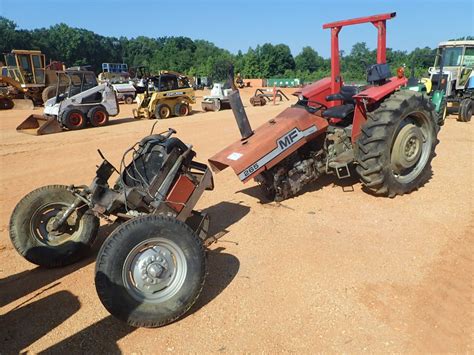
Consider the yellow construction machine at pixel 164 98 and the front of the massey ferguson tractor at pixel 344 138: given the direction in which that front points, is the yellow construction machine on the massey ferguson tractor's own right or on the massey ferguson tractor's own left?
on the massey ferguson tractor's own right

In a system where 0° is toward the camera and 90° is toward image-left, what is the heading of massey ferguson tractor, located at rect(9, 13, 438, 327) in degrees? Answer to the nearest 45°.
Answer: approximately 45°

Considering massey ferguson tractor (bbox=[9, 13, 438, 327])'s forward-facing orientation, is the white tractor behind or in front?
behind

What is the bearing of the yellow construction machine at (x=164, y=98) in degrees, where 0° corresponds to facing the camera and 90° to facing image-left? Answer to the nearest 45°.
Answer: approximately 45°

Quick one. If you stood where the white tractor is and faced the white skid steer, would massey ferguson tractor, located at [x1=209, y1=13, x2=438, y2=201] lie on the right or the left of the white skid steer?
left

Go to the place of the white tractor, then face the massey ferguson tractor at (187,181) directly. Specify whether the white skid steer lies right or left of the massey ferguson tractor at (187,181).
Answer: right

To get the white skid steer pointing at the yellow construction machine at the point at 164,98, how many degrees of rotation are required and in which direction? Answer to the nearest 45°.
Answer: approximately 135° to its left

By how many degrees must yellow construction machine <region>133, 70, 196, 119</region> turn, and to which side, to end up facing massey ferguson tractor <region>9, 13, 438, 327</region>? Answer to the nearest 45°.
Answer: approximately 45° to its left

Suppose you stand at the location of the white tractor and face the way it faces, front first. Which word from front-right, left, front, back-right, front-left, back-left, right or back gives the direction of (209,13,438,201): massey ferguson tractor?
front-left

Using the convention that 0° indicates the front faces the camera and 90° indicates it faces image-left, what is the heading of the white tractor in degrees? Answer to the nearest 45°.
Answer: approximately 45°

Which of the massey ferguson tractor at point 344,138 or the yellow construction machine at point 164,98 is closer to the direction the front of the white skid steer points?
the massey ferguson tractor
